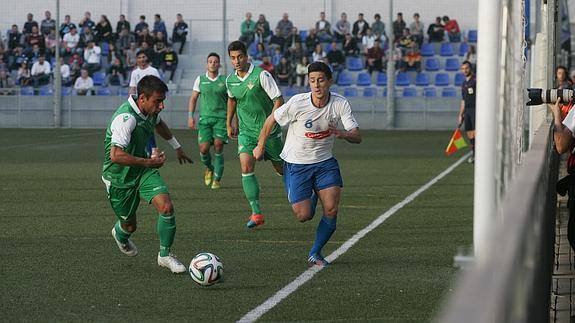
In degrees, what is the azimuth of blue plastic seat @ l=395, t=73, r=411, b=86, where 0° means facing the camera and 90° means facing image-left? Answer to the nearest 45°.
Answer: approximately 0°

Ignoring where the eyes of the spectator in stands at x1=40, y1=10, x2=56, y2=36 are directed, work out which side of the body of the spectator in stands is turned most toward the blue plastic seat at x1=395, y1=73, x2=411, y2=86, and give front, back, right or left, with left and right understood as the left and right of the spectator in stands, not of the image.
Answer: left

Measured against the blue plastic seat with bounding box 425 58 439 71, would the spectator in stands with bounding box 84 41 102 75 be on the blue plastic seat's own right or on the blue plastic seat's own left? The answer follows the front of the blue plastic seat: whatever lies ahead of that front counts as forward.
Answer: on the blue plastic seat's own right

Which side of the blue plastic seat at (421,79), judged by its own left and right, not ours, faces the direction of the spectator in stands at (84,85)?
right
